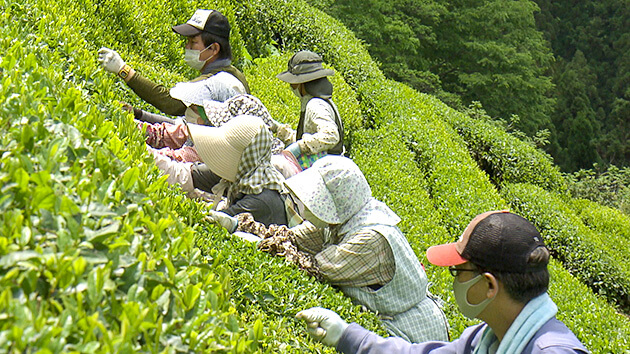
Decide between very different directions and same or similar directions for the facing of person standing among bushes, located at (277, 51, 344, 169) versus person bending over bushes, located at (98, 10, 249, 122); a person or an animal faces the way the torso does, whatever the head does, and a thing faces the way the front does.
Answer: same or similar directions

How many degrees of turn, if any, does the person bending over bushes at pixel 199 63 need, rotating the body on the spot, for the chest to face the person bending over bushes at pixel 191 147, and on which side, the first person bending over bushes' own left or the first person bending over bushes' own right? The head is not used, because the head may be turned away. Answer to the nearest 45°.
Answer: approximately 90° to the first person bending over bushes' own left

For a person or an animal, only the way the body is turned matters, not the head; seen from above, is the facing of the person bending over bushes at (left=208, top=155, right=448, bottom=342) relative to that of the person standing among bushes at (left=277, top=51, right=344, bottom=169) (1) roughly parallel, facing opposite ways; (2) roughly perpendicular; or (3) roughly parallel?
roughly parallel

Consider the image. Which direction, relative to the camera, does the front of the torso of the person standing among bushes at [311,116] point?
to the viewer's left

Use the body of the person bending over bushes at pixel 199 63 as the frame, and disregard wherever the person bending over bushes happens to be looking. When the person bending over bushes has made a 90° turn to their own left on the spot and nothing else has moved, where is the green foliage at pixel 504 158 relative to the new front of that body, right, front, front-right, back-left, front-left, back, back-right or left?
back-left

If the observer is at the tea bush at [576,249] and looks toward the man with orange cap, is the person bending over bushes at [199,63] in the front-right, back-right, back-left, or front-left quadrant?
front-right

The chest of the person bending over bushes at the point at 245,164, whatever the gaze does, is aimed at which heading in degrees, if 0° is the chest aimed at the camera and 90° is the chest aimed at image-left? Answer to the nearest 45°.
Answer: approximately 90°

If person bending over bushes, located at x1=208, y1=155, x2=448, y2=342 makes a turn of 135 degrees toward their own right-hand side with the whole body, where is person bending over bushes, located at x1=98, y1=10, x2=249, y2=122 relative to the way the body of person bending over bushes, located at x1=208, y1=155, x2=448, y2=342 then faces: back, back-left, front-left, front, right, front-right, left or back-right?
left

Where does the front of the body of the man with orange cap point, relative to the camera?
to the viewer's left

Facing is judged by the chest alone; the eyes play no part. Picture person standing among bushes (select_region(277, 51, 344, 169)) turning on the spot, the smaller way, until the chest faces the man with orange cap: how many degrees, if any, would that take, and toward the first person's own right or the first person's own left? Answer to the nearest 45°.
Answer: approximately 90° to the first person's own left

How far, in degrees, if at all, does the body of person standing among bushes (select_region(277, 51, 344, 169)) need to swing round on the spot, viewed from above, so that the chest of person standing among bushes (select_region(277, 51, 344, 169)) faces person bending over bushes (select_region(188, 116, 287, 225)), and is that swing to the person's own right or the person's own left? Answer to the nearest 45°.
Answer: approximately 90° to the person's own left

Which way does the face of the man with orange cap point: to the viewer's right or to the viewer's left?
to the viewer's left

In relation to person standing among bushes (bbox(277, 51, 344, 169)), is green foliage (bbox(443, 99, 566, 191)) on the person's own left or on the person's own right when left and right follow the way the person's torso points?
on the person's own right

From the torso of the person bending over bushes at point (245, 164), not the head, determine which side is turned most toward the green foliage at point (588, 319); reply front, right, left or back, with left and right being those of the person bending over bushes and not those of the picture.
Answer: back

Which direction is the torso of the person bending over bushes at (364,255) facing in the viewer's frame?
to the viewer's left

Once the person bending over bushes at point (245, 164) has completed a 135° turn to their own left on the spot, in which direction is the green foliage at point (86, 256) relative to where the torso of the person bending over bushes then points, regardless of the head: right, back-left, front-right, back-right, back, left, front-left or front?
front-right

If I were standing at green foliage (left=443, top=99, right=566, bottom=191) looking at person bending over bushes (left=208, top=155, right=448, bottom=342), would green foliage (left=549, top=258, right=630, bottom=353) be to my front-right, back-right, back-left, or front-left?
front-left

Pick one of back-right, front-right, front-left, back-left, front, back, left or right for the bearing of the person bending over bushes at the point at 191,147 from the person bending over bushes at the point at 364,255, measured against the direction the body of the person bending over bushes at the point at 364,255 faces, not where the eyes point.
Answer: front-right

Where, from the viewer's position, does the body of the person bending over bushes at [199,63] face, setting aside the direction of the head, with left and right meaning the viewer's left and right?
facing to the left of the viewer

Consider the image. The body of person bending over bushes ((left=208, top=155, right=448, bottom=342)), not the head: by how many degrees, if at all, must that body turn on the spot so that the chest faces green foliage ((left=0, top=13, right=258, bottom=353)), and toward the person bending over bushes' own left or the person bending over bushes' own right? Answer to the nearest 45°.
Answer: approximately 45° to the person bending over bushes' own left

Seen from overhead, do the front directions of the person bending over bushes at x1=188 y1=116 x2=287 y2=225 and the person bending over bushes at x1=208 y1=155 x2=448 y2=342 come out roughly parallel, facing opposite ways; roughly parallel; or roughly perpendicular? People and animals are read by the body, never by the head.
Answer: roughly parallel
